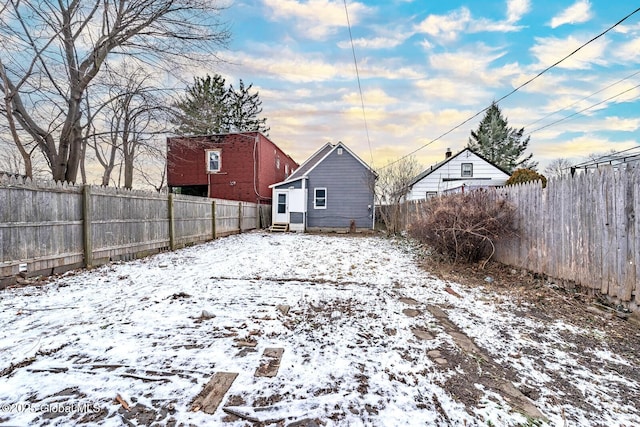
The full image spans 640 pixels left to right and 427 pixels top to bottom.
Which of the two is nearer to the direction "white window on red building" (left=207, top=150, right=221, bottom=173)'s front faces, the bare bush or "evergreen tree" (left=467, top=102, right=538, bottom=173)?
the bare bush

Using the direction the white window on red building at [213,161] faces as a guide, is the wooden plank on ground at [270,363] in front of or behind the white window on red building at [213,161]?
in front

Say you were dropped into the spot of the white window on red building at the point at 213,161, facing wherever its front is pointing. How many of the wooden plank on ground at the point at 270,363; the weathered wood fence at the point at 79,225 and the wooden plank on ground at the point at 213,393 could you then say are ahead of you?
3

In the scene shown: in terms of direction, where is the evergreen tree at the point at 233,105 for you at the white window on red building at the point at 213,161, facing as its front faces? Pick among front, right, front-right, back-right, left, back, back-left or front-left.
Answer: back

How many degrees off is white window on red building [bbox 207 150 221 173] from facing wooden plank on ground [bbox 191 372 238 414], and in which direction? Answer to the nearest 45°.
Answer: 0° — it already faces it

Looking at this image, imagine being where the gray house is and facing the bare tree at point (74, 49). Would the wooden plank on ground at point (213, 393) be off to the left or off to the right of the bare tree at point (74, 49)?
left

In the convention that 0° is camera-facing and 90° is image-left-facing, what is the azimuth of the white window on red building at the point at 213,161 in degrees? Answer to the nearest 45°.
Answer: approximately 0°

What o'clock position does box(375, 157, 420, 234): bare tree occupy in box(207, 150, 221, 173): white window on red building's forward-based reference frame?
The bare tree is roughly at 10 o'clock from the white window on red building.

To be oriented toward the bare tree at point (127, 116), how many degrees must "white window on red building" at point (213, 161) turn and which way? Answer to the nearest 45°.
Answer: approximately 45° to its right

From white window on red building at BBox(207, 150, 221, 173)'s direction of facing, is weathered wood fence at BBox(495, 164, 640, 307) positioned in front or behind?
in front

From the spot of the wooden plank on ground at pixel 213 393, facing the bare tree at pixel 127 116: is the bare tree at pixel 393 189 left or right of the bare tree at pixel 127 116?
right

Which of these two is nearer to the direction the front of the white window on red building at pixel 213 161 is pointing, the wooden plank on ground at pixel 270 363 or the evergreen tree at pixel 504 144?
the wooden plank on ground

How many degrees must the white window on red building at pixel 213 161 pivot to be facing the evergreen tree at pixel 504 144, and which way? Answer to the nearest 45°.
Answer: approximately 90° to its left
